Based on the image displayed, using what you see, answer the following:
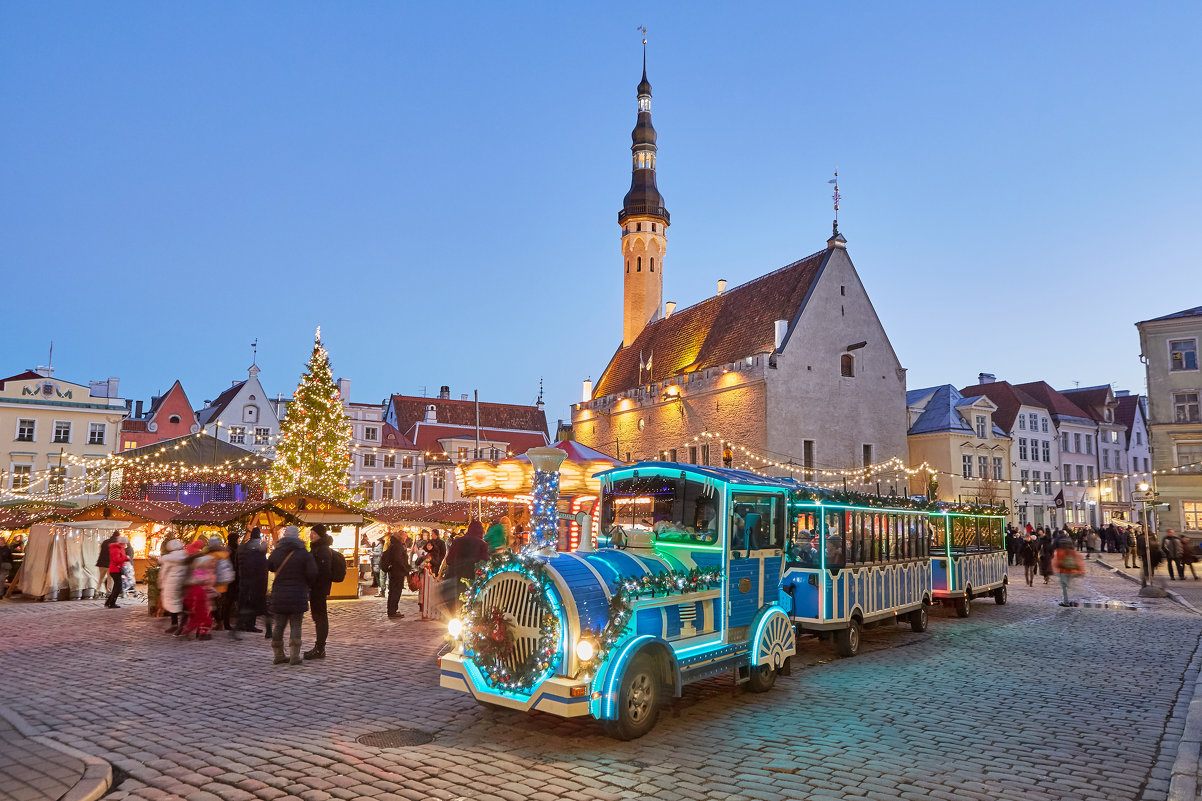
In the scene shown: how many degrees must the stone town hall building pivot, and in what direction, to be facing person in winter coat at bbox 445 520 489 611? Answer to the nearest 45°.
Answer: approximately 45° to its left

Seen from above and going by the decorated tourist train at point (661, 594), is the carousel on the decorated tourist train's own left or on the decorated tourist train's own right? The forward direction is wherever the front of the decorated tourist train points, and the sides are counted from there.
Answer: on the decorated tourist train's own right

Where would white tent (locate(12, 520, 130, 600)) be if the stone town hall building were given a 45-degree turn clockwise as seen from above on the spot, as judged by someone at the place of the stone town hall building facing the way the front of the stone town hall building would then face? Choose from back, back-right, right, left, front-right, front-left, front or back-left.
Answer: front-left

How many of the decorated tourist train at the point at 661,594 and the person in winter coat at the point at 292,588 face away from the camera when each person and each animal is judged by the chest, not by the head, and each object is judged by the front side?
1

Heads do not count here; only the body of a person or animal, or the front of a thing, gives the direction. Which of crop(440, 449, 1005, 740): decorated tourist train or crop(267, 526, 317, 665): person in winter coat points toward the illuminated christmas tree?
the person in winter coat

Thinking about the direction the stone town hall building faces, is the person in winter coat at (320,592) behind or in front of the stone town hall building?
in front

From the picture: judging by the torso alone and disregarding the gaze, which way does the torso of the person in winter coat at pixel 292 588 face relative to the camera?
away from the camera

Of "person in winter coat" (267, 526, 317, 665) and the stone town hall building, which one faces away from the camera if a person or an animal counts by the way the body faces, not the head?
the person in winter coat

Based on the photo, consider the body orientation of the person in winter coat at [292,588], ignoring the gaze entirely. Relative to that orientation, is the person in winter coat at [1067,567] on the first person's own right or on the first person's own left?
on the first person's own right

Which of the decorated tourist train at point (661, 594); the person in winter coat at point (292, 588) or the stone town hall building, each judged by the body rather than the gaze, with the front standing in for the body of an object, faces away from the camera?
the person in winter coat
